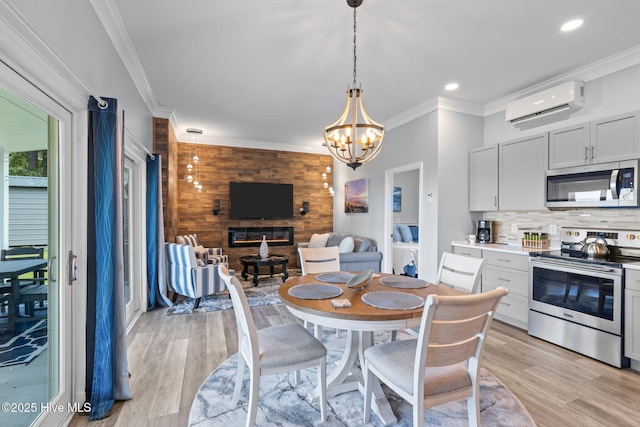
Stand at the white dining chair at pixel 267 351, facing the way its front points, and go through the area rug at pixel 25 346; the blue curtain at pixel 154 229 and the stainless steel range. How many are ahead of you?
1

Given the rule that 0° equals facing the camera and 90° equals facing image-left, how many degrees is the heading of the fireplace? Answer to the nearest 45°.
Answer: approximately 0°

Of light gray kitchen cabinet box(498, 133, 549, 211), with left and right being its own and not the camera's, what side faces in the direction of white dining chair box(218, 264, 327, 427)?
front

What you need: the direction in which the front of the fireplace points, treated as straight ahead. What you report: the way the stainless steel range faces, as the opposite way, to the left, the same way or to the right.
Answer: to the right

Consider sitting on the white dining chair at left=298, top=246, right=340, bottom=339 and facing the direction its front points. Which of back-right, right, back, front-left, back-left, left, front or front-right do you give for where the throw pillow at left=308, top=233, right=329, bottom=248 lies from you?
back-left

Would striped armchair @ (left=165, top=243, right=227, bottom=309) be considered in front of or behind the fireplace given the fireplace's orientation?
in front

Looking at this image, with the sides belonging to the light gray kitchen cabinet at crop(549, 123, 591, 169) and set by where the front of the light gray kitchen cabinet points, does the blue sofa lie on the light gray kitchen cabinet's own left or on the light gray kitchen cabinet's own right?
on the light gray kitchen cabinet's own right

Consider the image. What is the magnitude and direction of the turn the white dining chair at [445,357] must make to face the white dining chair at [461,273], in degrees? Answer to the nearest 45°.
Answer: approximately 45° to its right

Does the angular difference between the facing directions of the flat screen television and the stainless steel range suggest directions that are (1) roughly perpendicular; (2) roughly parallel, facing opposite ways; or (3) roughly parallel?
roughly perpendicular
